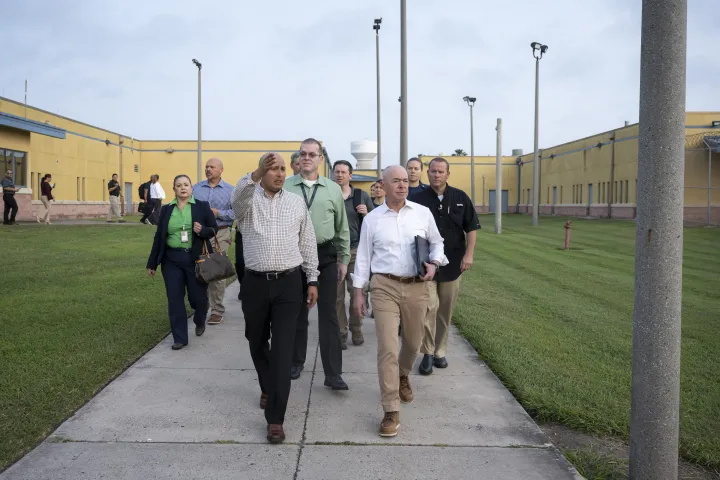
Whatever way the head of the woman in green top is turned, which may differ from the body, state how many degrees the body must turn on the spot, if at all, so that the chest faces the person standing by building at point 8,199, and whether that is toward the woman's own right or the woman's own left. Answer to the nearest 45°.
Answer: approximately 180°

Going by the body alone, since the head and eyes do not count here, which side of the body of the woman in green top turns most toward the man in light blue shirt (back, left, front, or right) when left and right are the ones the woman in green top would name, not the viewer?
back

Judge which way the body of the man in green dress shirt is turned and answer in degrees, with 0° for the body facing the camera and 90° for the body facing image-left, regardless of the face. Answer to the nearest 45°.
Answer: approximately 0°

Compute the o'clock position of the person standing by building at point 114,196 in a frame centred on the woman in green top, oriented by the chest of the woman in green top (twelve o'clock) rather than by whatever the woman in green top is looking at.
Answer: The person standing by building is roughly at 6 o'clock from the woman in green top.

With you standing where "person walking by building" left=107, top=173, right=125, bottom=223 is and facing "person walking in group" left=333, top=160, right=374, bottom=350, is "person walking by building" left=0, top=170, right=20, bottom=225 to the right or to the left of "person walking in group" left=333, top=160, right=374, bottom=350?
right

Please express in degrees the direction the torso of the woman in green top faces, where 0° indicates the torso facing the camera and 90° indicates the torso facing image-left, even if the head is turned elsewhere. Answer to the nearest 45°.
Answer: approximately 0°

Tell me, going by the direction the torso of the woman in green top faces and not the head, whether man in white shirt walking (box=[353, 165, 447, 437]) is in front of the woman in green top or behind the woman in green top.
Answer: in front

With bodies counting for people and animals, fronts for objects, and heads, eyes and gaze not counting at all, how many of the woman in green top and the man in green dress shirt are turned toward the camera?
2

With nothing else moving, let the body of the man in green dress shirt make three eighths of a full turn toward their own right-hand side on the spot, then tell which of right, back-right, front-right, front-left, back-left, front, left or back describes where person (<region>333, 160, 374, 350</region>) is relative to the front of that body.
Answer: front-right

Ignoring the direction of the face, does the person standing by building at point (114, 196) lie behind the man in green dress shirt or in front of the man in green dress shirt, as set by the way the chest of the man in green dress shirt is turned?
behind
